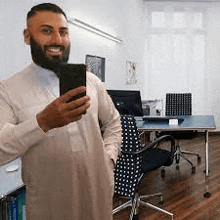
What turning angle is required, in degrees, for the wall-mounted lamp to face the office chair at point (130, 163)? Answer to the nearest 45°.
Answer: approximately 45° to its right

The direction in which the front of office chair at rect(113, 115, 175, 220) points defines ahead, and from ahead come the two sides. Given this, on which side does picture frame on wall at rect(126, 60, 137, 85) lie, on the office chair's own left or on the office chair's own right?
on the office chair's own left

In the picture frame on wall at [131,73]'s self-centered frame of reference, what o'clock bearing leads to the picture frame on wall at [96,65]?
the picture frame on wall at [96,65] is roughly at 2 o'clock from the picture frame on wall at [131,73].

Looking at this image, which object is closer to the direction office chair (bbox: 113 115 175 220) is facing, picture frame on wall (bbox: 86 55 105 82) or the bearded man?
the picture frame on wall

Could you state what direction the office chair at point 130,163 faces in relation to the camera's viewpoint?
facing away from the viewer and to the right of the viewer

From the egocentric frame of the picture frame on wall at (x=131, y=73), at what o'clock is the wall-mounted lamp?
The wall-mounted lamp is roughly at 2 o'clock from the picture frame on wall.

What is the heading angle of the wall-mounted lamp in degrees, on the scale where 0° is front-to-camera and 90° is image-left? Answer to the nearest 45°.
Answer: approximately 315°
